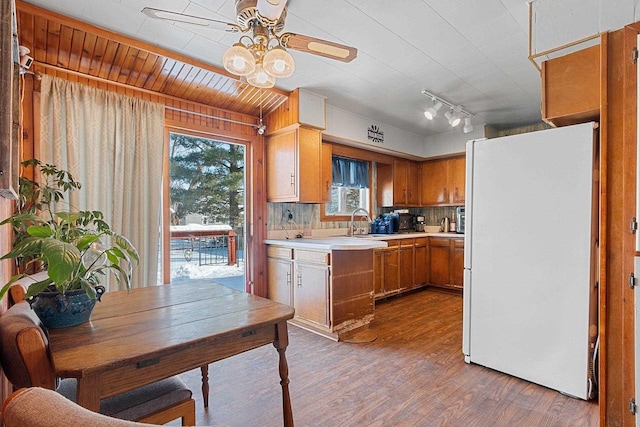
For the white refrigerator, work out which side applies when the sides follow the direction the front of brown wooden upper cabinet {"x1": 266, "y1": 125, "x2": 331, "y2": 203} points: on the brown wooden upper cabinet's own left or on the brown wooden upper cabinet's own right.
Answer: on the brown wooden upper cabinet's own left

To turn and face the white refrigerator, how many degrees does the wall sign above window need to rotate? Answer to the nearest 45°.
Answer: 0° — it already faces it

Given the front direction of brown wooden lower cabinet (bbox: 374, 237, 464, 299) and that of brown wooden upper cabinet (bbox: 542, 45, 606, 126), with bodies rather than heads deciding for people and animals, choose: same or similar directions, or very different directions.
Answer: very different directions

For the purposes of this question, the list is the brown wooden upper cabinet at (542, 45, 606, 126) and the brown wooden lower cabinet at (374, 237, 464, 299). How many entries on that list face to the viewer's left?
1

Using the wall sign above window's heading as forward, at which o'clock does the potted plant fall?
The potted plant is roughly at 2 o'clock from the wall sign above window.

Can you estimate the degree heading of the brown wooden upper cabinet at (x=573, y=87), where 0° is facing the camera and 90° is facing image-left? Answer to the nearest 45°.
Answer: approximately 90°

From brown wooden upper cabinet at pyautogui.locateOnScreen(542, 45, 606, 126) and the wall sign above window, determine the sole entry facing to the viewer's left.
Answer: the brown wooden upper cabinet

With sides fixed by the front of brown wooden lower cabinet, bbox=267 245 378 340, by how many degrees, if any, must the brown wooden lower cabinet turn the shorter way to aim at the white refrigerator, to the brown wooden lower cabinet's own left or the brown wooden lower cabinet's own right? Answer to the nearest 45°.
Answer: approximately 90° to the brown wooden lower cabinet's own left

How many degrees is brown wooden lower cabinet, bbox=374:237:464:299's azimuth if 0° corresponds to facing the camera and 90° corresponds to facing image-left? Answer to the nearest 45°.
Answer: approximately 315°

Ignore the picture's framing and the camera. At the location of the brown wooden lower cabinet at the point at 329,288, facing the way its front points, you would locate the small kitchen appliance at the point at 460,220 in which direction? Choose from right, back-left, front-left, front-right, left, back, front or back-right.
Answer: back
